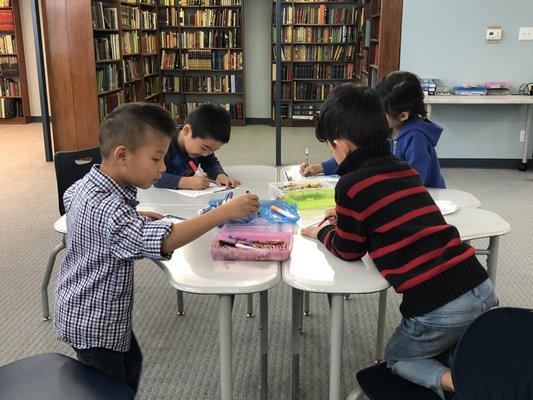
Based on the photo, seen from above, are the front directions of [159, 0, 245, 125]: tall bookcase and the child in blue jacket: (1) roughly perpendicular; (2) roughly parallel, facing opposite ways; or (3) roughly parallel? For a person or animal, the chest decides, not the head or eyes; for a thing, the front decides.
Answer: roughly perpendicular

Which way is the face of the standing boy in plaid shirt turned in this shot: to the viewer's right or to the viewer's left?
to the viewer's right

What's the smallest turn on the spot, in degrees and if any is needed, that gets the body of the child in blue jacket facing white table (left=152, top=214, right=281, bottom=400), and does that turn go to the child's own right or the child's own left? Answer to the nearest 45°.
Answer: approximately 45° to the child's own left

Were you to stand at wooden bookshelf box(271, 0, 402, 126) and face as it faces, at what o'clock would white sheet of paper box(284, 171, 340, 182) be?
The white sheet of paper is roughly at 12 o'clock from the wooden bookshelf.

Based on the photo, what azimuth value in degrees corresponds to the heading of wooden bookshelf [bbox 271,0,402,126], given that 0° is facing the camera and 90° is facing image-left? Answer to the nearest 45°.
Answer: approximately 0°

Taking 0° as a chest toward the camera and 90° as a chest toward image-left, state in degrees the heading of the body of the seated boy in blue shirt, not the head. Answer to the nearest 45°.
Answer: approximately 315°

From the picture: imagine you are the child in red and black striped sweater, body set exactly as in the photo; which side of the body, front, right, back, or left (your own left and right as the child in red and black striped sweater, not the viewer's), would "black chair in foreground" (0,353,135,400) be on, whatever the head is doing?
left

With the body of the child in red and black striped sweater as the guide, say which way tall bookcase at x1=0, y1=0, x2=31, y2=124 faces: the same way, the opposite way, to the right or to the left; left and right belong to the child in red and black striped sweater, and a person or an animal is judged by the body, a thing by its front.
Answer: the opposite way

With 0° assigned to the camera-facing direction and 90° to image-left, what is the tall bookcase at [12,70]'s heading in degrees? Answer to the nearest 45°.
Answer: approximately 0°
